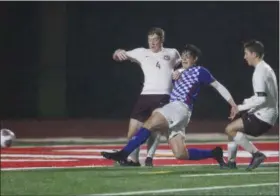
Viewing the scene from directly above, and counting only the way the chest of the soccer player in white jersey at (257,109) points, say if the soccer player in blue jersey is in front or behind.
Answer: in front

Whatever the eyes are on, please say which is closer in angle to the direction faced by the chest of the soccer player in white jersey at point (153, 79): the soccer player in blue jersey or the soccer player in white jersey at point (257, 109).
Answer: the soccer player in blue jersey

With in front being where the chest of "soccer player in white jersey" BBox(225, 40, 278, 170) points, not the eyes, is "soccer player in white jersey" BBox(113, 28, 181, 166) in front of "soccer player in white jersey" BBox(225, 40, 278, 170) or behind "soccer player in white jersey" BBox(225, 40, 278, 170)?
in front

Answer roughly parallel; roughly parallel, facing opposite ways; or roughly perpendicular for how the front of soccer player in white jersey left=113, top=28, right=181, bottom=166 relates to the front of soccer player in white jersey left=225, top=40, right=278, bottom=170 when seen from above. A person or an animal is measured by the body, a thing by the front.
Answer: roughly perpendicular

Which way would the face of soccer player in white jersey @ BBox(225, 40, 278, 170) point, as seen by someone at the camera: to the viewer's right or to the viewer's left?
to the viewer's left

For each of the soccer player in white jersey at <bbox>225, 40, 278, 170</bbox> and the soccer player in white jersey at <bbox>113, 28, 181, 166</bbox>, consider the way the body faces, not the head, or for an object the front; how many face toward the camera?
1

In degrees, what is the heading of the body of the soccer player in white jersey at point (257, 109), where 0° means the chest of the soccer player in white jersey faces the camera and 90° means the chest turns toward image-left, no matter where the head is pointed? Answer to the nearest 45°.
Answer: approximately 90°

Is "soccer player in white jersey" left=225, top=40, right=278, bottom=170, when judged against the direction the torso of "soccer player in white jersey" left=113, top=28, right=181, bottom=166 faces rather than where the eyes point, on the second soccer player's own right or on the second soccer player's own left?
on the second soccer player's own left

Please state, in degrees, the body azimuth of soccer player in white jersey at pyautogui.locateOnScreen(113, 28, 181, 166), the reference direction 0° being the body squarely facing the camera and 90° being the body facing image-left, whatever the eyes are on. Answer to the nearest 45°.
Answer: approximately 0°
